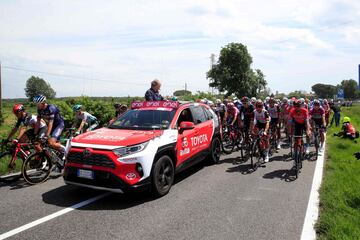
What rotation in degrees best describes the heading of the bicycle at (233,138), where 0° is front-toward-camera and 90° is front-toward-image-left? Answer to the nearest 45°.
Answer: approximately 45°

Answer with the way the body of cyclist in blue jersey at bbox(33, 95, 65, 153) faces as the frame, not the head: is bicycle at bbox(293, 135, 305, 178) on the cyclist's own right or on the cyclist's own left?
on the cyclist's own left

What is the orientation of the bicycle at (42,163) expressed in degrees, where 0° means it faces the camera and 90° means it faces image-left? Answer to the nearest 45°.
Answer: approximately 45°

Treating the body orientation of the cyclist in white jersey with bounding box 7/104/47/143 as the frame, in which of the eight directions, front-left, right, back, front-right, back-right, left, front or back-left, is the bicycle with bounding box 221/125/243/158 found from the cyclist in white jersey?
back-left

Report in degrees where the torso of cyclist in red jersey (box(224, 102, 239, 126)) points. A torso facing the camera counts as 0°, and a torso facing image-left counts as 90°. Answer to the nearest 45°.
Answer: approximately 45°

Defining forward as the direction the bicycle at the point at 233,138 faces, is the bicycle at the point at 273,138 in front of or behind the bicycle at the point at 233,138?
behind

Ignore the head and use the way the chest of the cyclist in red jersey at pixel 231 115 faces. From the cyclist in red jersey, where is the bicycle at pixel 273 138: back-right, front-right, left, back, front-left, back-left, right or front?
back-left

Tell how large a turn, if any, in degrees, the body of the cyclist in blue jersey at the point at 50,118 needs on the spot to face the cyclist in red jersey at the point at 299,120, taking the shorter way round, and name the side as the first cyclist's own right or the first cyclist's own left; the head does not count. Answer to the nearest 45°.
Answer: approximately 135° to the first cyclist's own left

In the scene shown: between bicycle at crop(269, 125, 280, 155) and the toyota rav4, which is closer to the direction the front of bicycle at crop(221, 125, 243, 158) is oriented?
the toyota rav4
